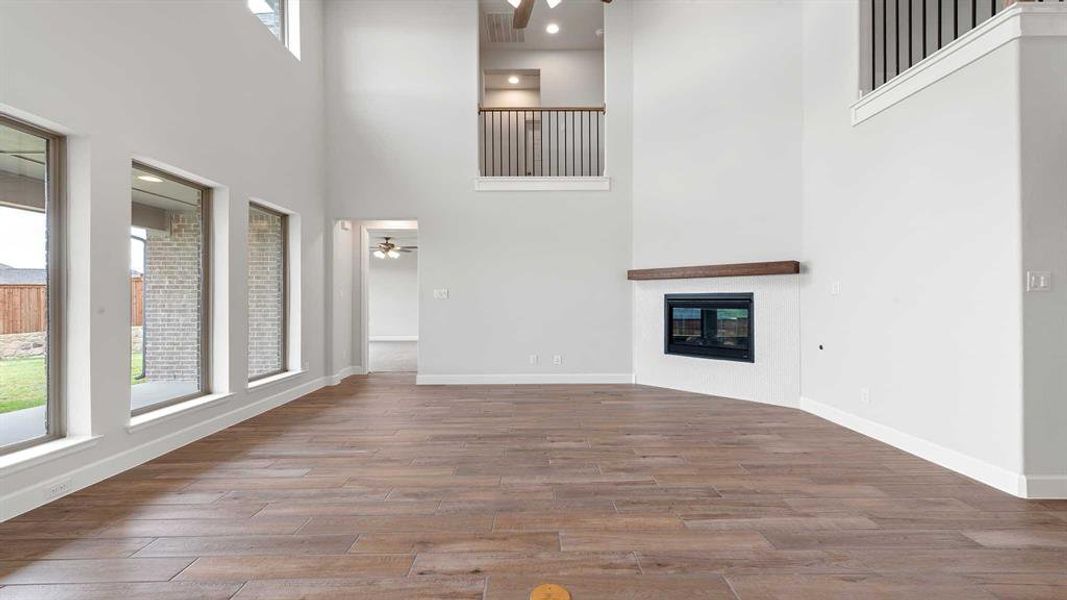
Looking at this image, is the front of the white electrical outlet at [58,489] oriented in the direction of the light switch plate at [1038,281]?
yes

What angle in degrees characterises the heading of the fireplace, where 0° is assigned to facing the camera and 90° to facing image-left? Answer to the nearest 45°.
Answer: approximately 45°

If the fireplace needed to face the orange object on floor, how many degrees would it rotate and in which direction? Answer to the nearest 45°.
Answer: approximately 45° to its left

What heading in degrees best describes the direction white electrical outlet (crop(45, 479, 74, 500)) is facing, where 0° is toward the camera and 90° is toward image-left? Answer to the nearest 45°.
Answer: approximately 315°
